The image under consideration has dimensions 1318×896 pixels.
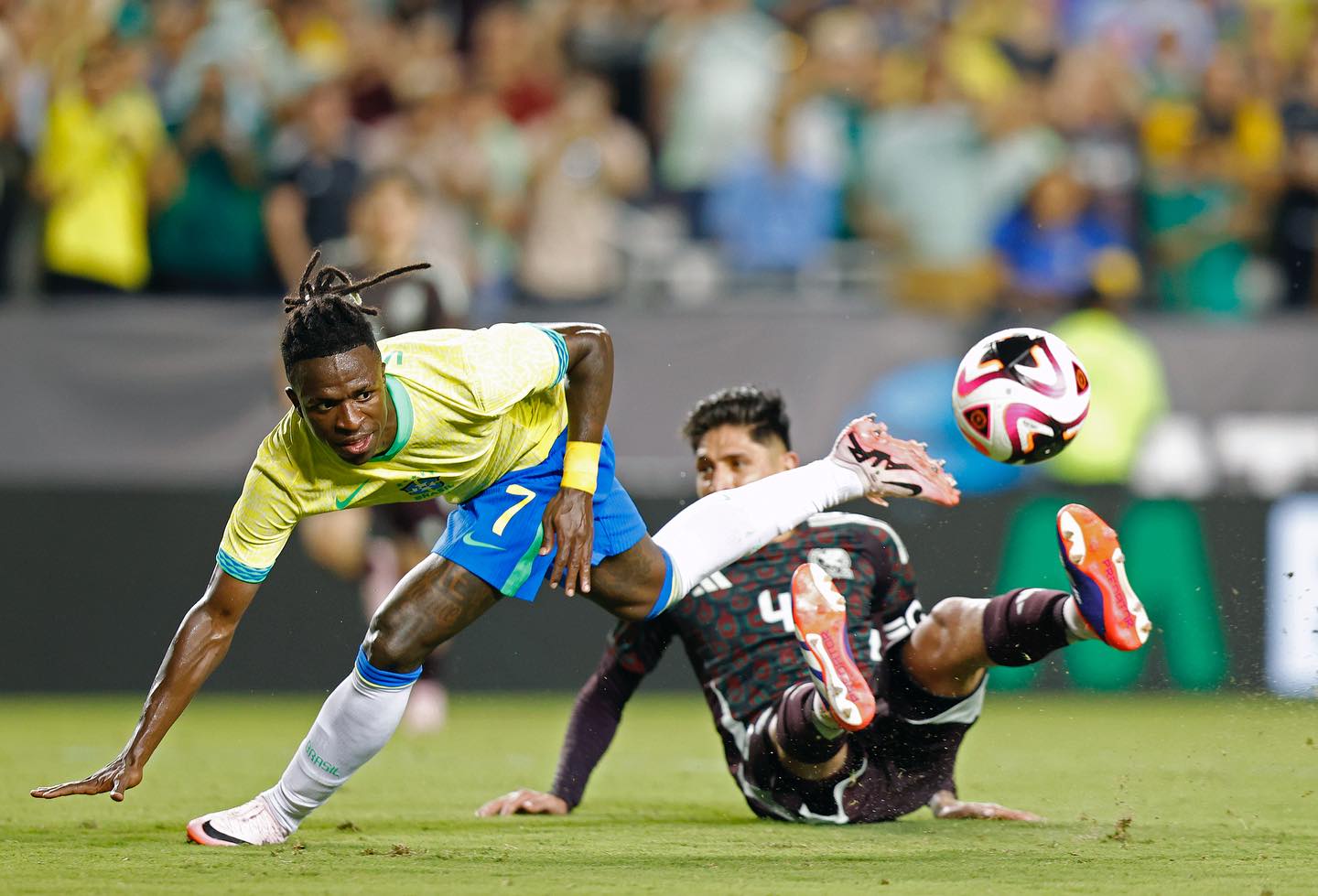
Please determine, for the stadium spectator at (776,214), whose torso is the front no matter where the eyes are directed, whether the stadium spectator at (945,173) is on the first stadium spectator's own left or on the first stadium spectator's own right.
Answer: on the first stadium spectator's own left

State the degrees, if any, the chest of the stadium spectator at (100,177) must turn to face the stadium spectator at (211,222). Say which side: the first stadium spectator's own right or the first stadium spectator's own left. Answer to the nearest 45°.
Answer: approximately 90° to the first stadium spectator's own left

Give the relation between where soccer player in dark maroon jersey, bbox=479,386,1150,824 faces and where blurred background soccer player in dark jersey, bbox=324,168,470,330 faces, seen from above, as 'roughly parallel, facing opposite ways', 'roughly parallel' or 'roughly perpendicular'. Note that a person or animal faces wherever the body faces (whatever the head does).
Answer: roughly parallel

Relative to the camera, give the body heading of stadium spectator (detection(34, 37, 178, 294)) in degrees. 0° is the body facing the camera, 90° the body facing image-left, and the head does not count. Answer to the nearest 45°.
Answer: approximately 0°

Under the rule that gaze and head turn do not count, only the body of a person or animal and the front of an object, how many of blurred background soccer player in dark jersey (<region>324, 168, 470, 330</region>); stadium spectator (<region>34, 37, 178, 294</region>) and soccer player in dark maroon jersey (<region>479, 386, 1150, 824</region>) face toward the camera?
3

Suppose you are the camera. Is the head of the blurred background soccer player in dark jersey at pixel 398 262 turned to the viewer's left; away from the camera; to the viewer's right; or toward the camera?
toward the camera

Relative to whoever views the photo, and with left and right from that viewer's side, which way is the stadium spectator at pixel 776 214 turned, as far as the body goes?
facing the viewer

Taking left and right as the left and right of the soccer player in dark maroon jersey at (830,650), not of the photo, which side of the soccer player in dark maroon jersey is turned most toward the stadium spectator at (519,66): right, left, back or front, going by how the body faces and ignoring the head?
back

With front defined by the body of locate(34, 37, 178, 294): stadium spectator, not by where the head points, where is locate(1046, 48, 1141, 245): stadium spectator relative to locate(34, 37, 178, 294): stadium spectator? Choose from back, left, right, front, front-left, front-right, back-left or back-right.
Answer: left

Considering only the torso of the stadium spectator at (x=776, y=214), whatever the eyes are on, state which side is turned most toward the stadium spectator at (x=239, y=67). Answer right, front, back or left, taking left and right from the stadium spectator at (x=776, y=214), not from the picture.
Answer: right

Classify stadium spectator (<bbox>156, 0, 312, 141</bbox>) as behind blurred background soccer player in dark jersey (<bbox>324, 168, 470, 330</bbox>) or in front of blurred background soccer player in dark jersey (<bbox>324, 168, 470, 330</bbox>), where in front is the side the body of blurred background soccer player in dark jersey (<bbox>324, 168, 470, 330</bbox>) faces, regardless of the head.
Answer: behind

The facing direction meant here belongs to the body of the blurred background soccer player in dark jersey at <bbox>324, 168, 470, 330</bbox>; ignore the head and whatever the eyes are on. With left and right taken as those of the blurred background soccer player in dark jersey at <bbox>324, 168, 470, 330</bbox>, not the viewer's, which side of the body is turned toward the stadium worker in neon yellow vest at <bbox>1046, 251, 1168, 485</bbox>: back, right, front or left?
left

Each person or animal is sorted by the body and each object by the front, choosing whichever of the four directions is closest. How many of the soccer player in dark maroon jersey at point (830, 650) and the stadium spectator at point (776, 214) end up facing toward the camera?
2

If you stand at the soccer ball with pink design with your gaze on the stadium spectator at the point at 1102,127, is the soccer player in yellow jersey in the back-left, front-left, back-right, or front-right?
back-left

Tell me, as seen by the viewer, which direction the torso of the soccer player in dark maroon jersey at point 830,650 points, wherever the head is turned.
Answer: toward the camera

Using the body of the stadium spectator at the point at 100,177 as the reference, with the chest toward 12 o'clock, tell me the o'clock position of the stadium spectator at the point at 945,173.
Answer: the stadium spectator at the point at 945,173 is roughly at 9 o'clock from the stadium spectator at the point at 100,177.
